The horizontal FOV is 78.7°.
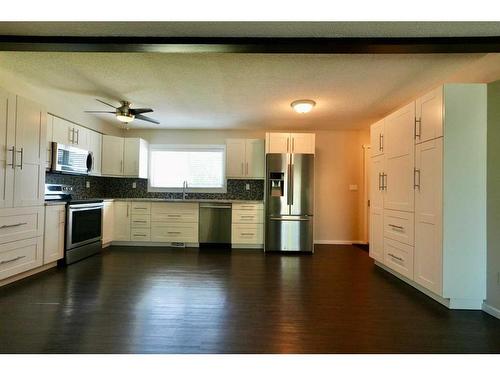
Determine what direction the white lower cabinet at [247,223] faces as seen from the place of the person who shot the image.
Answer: facing the viewer

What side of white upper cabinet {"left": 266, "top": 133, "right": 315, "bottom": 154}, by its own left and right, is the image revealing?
front

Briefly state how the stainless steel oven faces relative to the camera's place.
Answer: facing the viewer and to the right of the viewer

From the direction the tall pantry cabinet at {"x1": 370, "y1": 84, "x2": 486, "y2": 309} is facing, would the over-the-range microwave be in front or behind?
in front

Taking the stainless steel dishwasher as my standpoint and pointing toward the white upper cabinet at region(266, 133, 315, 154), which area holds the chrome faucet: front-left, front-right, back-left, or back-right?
back-left

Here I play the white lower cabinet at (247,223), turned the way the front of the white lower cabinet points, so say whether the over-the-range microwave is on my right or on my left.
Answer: on my right

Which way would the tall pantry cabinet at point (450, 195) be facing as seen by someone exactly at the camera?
facing the viewer and to the left of the viewer

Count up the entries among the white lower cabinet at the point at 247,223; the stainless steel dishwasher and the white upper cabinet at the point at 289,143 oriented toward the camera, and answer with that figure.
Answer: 3

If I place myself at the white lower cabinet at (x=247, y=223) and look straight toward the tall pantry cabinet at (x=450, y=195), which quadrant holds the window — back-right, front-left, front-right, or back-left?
back-right

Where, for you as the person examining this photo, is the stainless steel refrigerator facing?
facing the viewer

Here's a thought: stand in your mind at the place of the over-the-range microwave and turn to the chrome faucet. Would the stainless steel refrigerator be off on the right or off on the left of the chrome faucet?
right

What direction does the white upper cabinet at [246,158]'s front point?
toward the camera

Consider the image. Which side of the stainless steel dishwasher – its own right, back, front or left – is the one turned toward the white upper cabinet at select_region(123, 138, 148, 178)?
right

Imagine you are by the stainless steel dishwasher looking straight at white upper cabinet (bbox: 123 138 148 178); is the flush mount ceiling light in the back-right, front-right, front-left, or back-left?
back-left

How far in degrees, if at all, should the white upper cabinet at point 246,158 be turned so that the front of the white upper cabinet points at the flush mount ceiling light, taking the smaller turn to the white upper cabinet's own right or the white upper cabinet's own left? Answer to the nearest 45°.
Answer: approximately 45° to the white upper cabinet's own left

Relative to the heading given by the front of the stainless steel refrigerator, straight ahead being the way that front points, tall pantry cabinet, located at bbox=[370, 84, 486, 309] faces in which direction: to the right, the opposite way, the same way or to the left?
to the right

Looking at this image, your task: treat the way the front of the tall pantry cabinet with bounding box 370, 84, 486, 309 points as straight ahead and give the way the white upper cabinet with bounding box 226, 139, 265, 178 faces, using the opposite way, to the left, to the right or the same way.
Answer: to the left
